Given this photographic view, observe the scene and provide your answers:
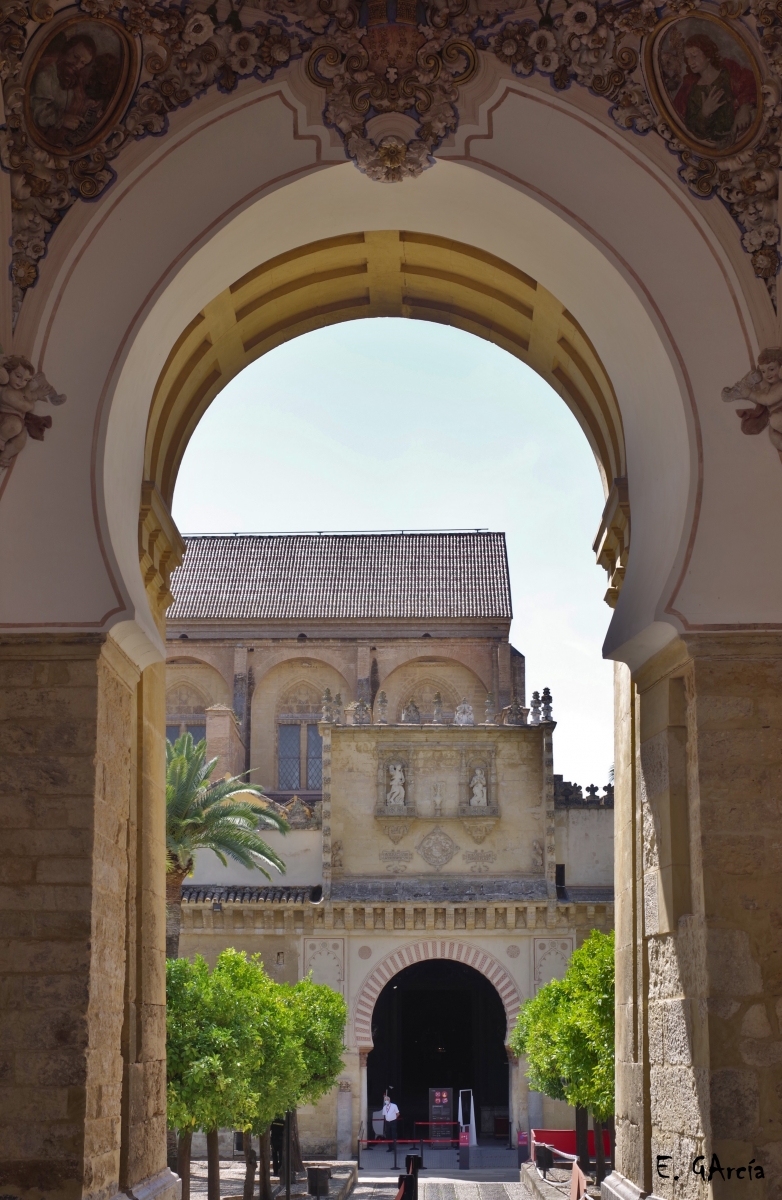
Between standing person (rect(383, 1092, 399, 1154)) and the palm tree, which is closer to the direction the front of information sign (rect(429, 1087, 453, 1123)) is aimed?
the palm tree

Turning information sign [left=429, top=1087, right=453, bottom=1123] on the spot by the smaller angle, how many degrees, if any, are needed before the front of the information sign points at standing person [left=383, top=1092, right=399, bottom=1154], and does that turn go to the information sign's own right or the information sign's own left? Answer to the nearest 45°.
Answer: approximately 135° to the information sign's own right

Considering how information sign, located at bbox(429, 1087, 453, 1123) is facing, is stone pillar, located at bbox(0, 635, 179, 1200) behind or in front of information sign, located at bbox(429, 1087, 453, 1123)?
in front

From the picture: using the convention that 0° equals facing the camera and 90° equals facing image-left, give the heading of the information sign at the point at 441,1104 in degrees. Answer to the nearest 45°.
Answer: approximately 0°

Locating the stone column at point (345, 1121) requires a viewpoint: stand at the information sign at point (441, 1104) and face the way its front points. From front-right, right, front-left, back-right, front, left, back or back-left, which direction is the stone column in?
right

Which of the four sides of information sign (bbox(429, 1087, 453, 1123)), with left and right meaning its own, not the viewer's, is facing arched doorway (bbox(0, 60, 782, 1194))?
front

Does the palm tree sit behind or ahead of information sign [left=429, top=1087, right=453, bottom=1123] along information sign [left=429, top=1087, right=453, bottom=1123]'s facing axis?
ahead

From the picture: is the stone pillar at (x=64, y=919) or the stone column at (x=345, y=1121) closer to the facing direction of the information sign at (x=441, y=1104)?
the stone pillar

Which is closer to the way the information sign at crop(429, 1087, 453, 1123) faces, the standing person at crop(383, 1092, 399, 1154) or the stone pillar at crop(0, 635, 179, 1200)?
the stone pillar
